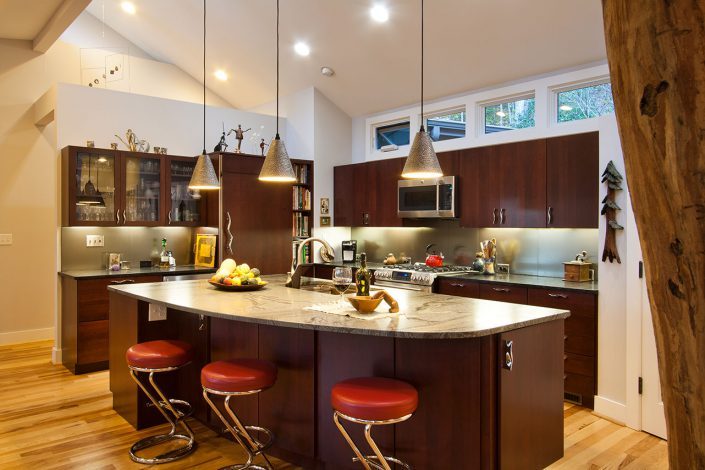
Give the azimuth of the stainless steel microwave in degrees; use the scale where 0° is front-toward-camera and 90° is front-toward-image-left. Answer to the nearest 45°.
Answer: approximately 45°

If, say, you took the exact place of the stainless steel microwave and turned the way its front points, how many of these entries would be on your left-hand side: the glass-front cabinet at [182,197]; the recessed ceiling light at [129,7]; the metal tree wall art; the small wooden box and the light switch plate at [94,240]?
2

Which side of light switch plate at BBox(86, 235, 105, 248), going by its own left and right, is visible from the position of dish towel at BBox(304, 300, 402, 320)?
front

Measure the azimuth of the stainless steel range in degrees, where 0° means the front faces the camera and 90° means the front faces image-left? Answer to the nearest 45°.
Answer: approximately 45°

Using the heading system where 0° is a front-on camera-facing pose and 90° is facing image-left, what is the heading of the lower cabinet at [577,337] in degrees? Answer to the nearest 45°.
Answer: approximately 45°

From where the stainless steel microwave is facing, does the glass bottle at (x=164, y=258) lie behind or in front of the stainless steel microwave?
in front

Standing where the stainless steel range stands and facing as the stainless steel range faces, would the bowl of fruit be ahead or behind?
ahead
